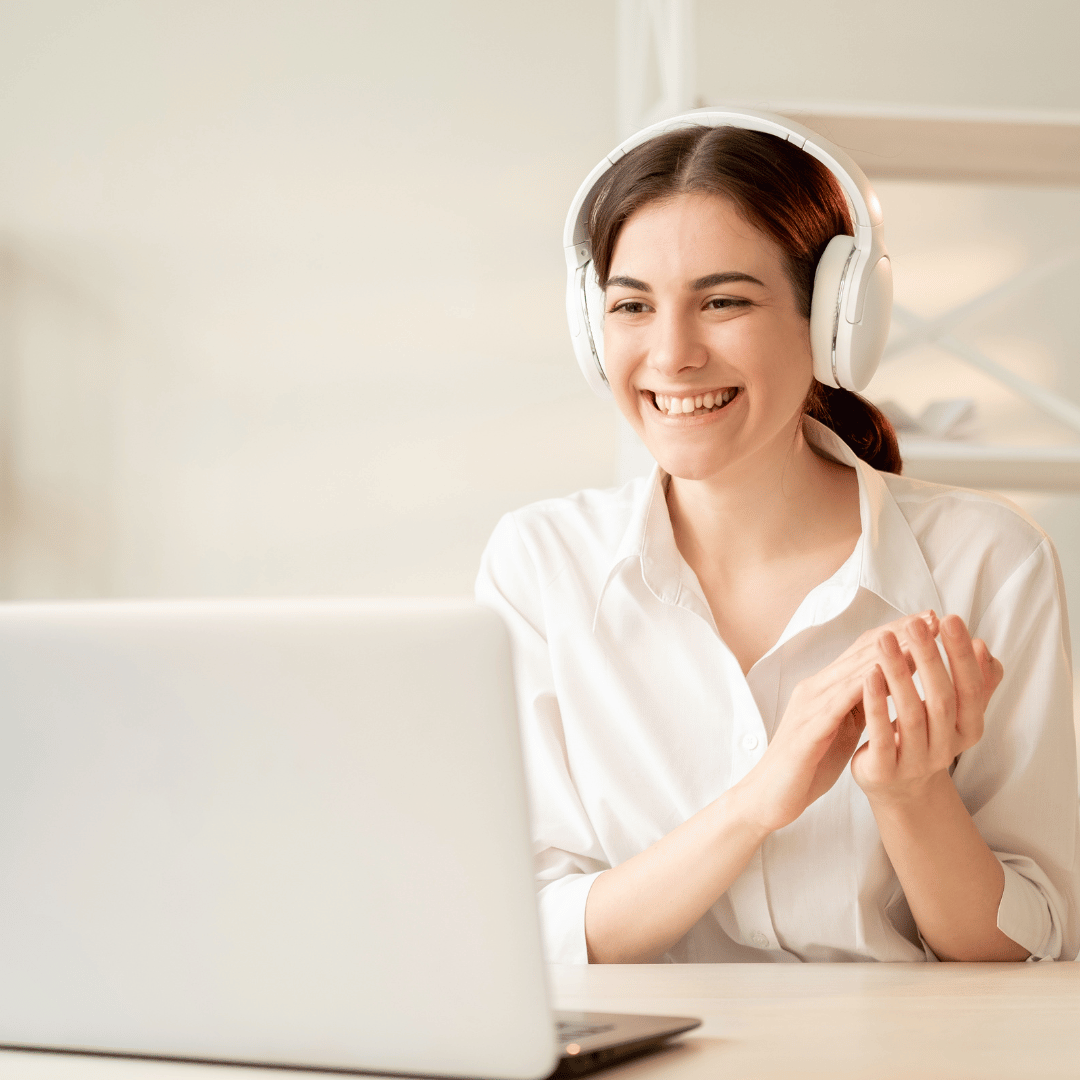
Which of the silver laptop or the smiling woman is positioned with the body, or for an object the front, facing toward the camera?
the smiling woman

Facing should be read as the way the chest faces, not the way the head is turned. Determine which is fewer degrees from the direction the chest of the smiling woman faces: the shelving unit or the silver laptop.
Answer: the silver laptop

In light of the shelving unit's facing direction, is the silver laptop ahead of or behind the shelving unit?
ahead

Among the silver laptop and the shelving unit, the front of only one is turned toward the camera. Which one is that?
the shelving unit

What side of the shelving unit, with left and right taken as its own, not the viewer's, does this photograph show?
front

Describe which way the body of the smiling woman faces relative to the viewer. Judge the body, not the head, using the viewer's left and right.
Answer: facing the viewer

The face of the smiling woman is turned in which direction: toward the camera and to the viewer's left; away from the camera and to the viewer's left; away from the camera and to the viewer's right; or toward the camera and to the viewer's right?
toward the camera and to the viewer's left

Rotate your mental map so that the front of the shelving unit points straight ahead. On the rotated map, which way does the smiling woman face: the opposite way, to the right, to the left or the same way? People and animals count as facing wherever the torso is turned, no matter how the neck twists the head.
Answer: the same way

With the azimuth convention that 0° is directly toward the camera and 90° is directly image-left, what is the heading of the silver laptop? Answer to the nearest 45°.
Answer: approximately 225°

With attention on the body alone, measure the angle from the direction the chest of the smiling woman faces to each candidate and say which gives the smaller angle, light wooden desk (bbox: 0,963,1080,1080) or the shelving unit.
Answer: the light wooden desk

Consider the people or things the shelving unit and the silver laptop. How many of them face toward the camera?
1

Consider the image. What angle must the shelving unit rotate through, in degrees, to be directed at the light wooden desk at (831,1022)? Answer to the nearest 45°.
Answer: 0° — it already faces it

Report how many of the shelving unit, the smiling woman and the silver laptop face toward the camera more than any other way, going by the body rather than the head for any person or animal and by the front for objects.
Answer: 2

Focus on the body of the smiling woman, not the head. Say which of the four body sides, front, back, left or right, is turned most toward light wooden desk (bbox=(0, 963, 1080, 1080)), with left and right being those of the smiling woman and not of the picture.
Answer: front
